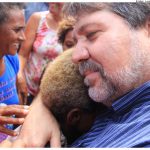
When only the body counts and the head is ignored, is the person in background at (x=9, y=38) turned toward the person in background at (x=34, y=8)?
no

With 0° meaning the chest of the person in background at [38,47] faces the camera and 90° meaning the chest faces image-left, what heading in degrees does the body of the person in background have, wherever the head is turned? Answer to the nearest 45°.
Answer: approximately 315°

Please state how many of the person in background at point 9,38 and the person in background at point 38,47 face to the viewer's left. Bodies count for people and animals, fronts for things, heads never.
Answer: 0

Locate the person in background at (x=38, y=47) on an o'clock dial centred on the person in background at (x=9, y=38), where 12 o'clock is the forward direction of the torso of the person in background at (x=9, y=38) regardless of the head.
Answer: the person in background at (x=38, y=47) is roughly at 8 o'clock from the person in background at (x=9, y=38).

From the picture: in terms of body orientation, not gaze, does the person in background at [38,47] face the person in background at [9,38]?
no
